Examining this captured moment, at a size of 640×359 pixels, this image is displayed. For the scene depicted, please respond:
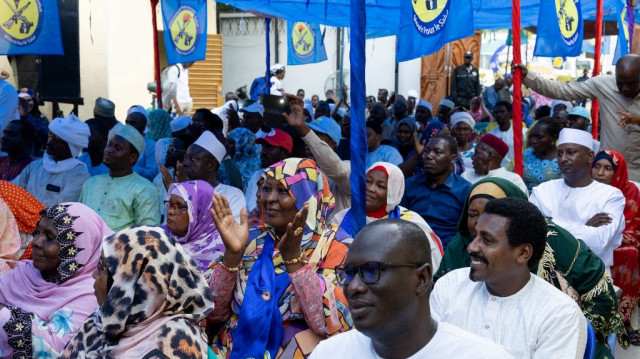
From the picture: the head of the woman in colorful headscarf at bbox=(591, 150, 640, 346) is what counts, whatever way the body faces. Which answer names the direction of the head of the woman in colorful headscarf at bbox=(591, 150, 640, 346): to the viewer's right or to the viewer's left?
to the viewer's left

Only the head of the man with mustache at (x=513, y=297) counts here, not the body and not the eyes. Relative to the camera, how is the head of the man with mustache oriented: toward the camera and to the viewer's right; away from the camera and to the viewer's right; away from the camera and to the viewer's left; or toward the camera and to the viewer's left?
toward the camera and to the viewer's left

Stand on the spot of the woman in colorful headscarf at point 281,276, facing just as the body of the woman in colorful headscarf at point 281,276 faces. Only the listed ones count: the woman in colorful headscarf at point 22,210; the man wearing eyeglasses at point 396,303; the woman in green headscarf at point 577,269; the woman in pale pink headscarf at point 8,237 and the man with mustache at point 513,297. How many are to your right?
2

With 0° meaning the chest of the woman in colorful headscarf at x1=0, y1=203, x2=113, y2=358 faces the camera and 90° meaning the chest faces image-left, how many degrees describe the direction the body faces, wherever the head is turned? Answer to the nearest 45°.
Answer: approximately 45°

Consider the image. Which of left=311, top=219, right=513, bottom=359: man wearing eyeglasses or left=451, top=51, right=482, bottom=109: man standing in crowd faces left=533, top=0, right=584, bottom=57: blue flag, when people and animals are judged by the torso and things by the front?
the man standing in crowd

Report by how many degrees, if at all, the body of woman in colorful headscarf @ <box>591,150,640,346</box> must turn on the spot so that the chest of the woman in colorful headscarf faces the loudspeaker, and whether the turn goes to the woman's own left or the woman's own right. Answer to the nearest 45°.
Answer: approximately 90° to the woman's own right

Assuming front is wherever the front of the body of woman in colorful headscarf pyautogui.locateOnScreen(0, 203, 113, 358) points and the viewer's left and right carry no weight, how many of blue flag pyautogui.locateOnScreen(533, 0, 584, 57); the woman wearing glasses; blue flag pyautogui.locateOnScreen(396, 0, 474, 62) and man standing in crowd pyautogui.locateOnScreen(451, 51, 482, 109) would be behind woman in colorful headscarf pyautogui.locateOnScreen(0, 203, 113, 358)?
4

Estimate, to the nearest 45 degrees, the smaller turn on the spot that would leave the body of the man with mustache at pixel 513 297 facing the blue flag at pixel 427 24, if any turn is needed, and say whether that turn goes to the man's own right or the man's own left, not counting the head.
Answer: approximately 135° to the man's own right

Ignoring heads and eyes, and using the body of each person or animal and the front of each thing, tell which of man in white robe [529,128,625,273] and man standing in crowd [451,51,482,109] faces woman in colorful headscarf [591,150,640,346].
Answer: the man standing in crowd

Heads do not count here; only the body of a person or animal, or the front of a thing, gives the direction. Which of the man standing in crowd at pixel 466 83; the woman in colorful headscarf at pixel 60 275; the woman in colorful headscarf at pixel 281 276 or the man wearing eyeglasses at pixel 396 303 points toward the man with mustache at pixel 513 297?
the man standing in crowd

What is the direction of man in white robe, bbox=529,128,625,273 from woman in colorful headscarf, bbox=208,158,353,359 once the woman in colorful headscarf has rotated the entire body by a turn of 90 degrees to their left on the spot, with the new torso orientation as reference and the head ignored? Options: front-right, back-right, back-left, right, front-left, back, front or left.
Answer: left
